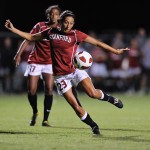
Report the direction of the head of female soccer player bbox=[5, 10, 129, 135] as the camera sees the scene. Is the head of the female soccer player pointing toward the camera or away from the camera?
toward the camera

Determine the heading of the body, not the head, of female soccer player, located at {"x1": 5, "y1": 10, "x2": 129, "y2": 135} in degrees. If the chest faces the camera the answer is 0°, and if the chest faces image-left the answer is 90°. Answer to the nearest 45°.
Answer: approximately 0°
